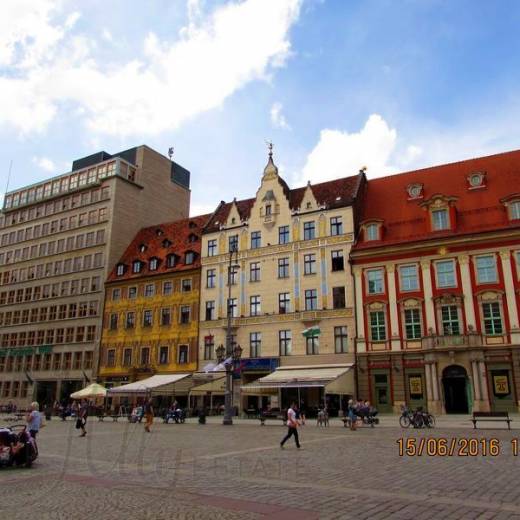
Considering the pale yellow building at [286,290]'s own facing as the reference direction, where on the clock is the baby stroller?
The baby stroller is roughly at 11 o'clock from the pale yellow building.

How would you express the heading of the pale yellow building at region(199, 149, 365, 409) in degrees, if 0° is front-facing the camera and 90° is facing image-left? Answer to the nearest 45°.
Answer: approximately 45°

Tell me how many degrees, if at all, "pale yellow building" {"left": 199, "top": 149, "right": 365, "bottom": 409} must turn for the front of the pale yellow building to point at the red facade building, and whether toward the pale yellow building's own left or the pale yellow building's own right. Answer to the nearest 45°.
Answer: approximately 90° to the pale yellow building's own left

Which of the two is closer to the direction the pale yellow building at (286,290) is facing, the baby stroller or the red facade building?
the baby stroller
